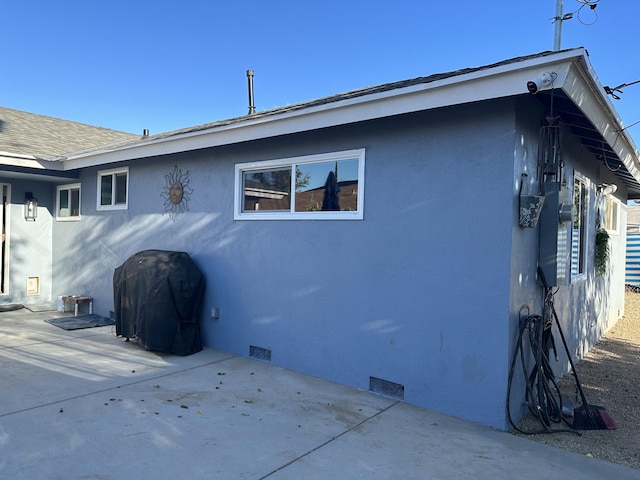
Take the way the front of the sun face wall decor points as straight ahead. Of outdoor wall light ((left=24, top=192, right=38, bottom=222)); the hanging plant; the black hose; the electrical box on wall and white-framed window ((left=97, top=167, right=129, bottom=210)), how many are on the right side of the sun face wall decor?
2

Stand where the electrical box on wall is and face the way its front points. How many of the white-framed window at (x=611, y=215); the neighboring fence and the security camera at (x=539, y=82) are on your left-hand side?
2

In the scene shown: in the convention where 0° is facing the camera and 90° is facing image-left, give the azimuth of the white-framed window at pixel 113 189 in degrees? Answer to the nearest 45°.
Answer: approximately 45°

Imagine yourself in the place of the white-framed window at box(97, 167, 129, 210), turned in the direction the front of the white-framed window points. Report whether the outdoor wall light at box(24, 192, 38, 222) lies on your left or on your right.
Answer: on your right

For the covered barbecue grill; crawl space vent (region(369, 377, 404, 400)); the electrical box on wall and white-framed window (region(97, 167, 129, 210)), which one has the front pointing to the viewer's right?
the electrical box on wall

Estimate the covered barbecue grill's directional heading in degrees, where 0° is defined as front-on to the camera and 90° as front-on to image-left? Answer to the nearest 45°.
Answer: approximately 45°

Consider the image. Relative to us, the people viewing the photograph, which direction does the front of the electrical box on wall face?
facing to the right of the viewer

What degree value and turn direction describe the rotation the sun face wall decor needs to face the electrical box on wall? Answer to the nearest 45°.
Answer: approximately 90° to its left

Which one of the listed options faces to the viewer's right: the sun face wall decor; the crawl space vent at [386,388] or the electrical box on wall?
the electrical box on wall

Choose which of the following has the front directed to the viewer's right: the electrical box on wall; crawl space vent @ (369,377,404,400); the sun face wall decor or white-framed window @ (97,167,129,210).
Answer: the electrical box on wall

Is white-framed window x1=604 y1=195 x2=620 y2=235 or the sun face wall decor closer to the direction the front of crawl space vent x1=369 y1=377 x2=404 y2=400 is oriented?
the sun face wall decor

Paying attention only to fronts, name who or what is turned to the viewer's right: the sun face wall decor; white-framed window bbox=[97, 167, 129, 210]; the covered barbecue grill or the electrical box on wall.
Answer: the electrical box on wall

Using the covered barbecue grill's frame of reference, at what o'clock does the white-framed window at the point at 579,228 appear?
The white-framed window is roughly at 8 o'clock from the covered barbecue grill.

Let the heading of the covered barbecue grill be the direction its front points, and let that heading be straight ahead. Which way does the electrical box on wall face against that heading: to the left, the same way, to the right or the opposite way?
to the left
